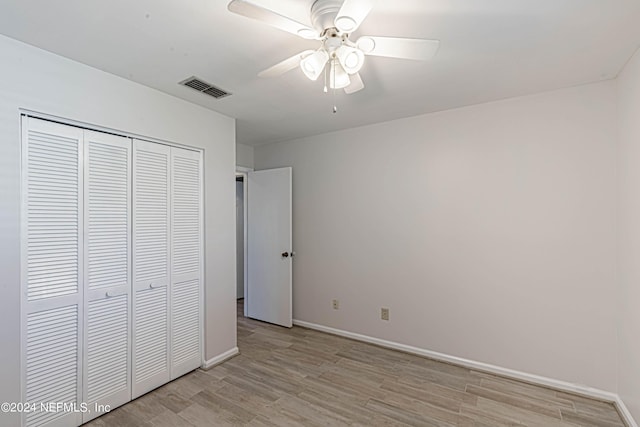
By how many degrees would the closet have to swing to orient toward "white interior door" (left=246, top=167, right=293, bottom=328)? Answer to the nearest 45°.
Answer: approximately 90° to its left

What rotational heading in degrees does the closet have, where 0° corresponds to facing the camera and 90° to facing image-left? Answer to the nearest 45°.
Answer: approximately 315°

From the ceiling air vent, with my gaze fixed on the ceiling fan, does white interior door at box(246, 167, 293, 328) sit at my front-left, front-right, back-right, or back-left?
back-left

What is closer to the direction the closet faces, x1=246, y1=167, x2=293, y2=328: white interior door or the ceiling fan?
the ceiling fan
